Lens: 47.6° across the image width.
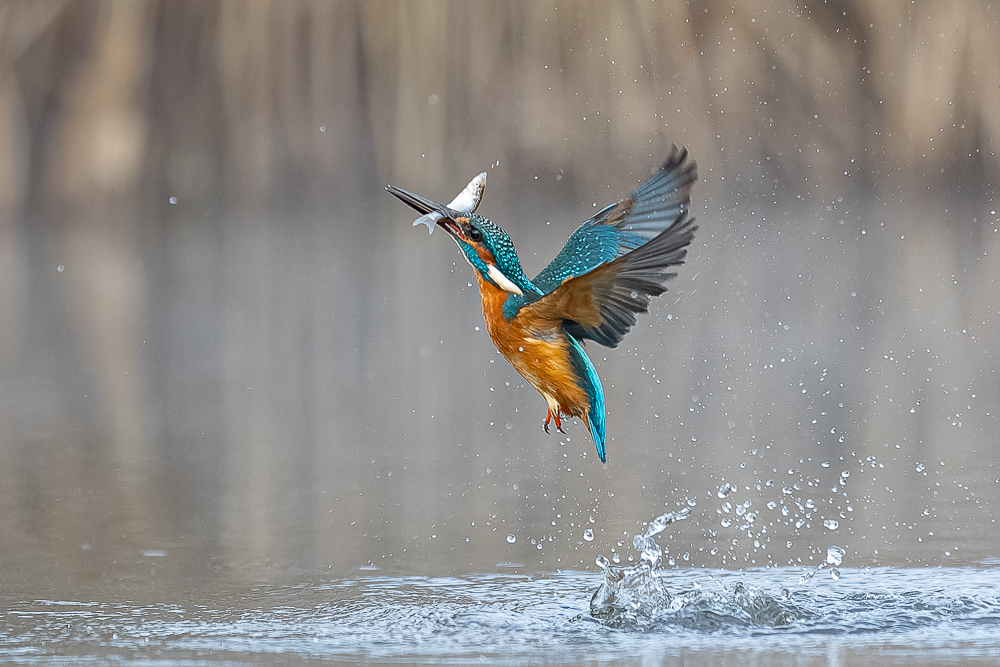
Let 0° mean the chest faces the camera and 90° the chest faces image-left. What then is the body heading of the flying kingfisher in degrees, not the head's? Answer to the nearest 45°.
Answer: approximately 90°

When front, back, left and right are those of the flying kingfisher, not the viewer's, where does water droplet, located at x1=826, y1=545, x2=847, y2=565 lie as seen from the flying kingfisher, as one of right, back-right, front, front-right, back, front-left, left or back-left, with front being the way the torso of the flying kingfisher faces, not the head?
back-right
